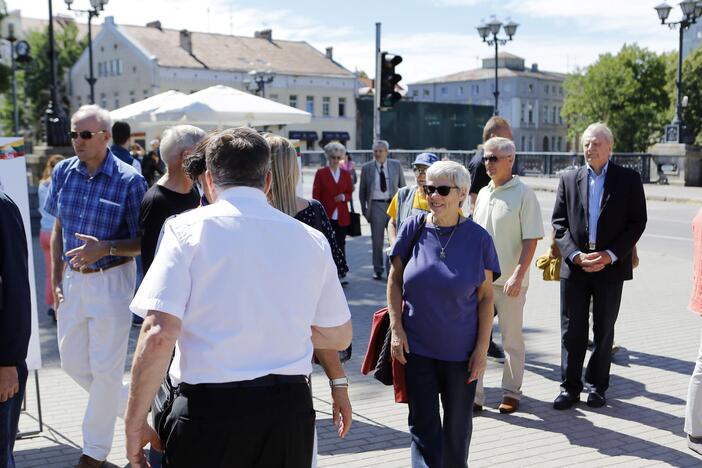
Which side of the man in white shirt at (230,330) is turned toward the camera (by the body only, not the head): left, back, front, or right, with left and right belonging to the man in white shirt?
back

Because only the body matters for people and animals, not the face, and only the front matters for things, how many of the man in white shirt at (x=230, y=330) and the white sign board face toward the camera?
1

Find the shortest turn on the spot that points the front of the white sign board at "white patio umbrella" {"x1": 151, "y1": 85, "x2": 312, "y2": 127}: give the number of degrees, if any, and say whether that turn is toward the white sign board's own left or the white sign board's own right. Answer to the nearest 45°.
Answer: approximately 135° to the white sign board's own left

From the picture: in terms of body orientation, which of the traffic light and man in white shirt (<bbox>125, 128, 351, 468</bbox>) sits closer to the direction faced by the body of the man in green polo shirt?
the man in white shirt

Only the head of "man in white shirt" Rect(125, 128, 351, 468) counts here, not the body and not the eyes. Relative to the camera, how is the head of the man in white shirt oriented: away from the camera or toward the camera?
away from the camera

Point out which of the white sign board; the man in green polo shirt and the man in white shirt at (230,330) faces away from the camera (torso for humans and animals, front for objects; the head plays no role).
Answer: the man in white shirt

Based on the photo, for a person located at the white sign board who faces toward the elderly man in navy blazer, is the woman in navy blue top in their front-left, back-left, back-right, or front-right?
front-right

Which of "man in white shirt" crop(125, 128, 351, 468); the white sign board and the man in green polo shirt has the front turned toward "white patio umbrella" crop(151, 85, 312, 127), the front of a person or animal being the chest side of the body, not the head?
the man in white shirt

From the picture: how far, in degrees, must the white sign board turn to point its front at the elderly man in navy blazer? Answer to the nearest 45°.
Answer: approximately 90° to its left

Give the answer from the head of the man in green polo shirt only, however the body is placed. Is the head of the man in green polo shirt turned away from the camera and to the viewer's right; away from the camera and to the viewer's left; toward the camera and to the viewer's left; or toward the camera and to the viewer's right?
toward the camera and to the viewer's left

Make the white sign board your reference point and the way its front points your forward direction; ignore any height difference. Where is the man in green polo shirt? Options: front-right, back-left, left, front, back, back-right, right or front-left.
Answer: left

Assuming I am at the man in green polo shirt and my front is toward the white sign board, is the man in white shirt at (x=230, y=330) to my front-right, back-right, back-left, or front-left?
front-left

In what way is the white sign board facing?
toward the camera

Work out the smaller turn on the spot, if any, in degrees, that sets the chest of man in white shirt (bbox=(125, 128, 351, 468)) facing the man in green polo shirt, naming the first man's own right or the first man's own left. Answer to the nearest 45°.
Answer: approximately 45° to the first man's own right
